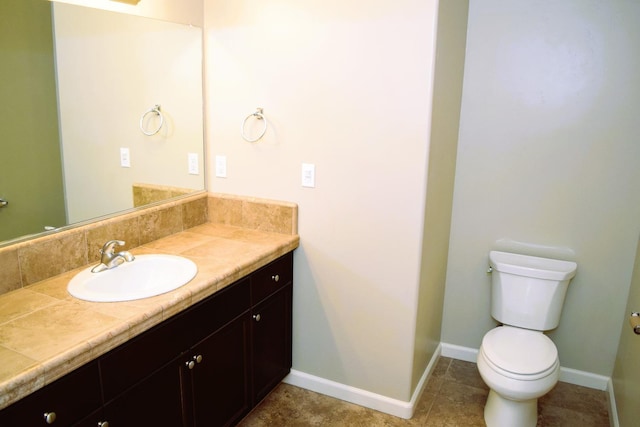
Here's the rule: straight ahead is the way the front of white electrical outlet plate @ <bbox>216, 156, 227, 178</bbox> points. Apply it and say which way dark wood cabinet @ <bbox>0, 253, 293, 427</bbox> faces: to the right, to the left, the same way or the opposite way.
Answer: to the left

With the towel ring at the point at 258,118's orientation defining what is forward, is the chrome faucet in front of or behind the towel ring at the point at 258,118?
in front

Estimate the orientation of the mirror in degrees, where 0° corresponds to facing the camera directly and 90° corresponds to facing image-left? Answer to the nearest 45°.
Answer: approximately 315°

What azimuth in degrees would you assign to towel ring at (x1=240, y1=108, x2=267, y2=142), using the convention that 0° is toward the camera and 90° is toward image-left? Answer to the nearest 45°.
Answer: approximately 45°

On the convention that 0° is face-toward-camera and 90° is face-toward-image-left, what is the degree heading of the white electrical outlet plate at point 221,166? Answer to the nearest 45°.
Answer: approximately 45°

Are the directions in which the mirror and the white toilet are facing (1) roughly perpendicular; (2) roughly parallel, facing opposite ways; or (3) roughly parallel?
roughly perpendicular

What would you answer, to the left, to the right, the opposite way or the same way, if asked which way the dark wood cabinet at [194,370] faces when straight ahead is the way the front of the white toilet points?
to the left

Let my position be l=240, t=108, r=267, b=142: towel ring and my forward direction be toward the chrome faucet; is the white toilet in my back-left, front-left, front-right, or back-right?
back-left

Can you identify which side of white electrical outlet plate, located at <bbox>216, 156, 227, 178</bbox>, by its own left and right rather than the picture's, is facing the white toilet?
left
